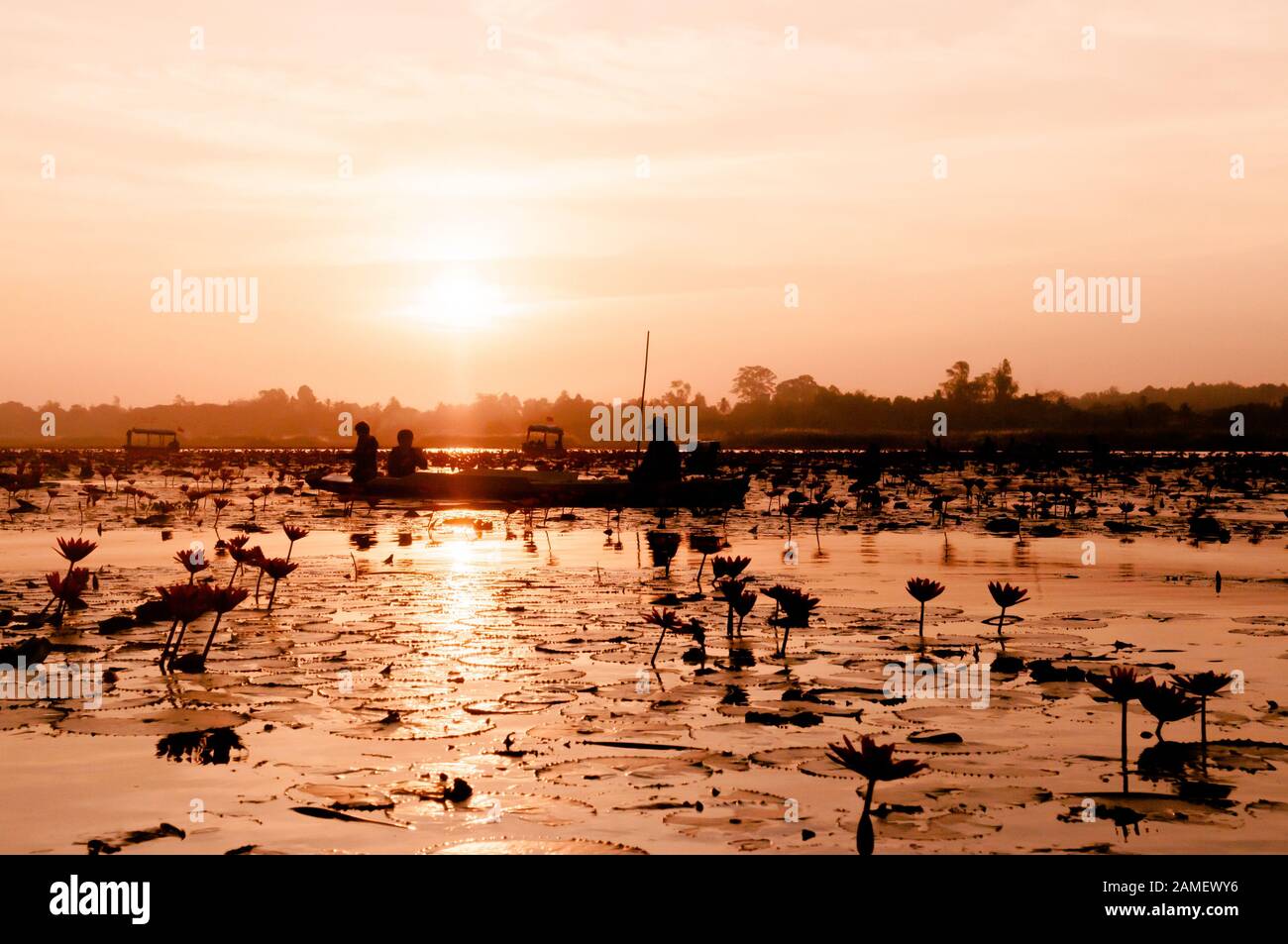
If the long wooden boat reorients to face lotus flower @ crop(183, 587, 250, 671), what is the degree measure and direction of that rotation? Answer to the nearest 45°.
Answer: approximately 90° to its left

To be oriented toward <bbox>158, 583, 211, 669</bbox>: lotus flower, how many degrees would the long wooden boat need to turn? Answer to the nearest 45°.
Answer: approximately 90° to its left

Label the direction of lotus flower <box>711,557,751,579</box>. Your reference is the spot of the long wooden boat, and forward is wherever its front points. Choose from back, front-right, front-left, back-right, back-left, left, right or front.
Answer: left

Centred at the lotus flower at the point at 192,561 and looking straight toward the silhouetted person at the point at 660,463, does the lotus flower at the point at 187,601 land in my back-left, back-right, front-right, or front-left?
back-right

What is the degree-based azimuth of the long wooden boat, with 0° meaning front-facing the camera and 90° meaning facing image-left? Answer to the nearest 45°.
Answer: approximately 90°

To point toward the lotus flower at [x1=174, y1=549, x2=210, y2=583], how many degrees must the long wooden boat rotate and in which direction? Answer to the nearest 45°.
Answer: approximately 90° to its left

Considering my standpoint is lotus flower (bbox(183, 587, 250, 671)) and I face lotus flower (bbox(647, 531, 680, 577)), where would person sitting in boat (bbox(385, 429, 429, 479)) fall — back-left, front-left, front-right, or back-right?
front-left

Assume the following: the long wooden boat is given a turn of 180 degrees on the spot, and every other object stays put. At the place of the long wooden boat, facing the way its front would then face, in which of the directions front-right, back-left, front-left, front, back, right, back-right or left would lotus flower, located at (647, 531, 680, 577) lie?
right

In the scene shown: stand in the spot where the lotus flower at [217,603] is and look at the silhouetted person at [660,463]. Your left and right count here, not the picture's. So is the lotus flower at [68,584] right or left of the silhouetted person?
left
